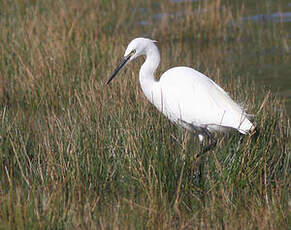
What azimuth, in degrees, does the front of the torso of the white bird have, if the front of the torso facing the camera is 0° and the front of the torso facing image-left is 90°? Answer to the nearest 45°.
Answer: approximately 90°
